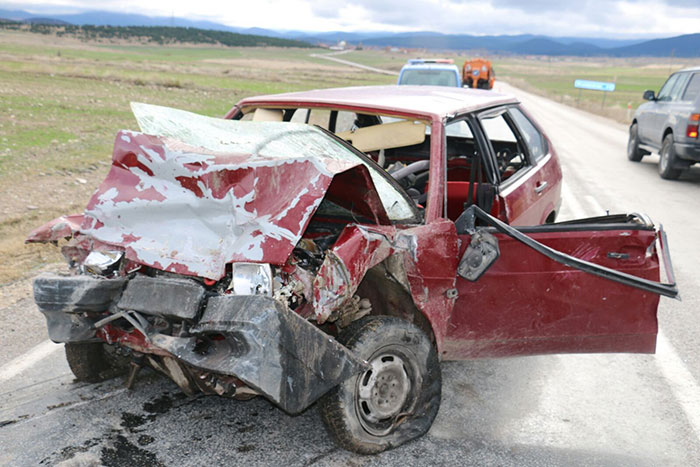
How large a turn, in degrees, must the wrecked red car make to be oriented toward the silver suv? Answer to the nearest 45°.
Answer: approximately 180°

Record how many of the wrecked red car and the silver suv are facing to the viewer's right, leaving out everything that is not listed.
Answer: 0

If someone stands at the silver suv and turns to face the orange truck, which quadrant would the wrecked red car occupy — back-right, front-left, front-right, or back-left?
back-left

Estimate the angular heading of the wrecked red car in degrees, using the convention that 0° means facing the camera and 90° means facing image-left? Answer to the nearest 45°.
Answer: approximately 45°

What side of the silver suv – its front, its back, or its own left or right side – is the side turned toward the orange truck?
front

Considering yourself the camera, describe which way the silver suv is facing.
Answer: facing away from the viewer and to the left of the viewer

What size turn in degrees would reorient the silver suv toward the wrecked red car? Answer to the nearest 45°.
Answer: approximately 135° to its left

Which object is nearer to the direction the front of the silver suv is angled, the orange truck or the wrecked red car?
the orange truck

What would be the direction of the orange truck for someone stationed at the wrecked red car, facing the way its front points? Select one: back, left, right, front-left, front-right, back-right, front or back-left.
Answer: back-right
